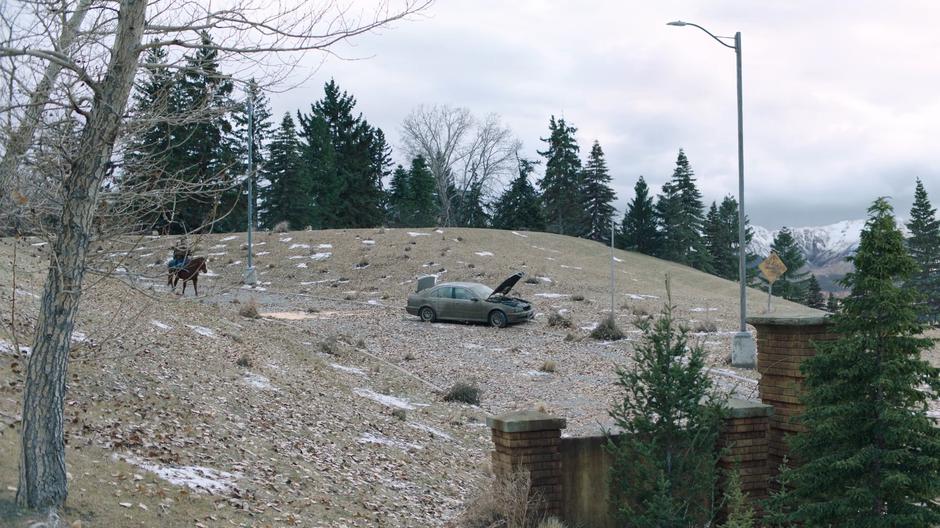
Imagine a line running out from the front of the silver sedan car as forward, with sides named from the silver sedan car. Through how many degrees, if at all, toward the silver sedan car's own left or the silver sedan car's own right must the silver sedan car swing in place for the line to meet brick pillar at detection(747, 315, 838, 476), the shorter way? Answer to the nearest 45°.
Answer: approximately 45° to the silver sedan car's own right

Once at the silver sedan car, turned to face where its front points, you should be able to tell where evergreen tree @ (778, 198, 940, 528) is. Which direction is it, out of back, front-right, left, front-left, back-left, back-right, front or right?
front-right

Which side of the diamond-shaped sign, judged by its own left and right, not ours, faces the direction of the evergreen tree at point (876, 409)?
front

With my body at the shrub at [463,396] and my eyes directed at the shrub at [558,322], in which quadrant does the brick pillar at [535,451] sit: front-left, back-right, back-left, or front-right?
back-right

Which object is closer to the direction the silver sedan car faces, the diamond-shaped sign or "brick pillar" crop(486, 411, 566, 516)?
the diamond-shaped sign

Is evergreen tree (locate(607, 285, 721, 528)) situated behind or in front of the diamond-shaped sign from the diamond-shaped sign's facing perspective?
in front

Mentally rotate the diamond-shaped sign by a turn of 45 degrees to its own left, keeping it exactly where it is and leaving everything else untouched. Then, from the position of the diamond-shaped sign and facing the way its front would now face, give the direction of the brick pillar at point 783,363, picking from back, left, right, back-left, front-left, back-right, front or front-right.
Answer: front-right

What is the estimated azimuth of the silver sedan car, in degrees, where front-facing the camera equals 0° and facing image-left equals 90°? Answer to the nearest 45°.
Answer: approximately 315°

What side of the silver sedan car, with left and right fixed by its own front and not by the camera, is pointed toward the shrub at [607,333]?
front
